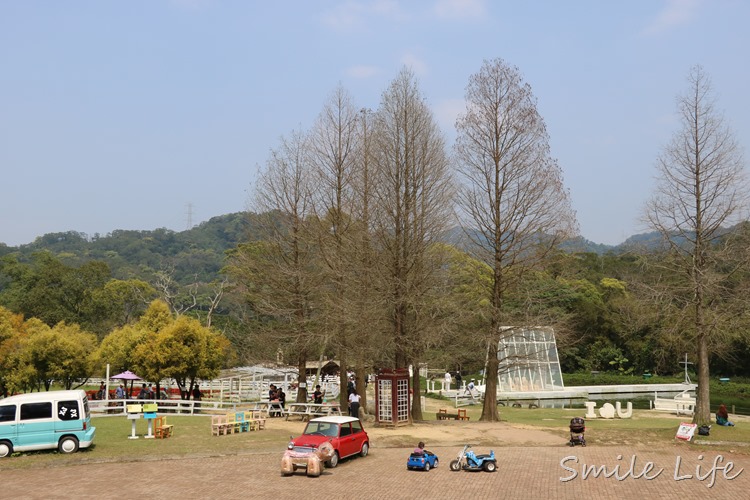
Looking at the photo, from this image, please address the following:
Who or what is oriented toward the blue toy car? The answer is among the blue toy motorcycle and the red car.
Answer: the blue toy motorcycle

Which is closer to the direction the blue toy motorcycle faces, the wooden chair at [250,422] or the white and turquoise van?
the white and turquoise van

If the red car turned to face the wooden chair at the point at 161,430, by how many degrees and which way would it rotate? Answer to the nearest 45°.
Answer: approximately 90° to its right

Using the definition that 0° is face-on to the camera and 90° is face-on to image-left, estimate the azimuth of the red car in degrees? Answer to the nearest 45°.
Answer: approximately 45°

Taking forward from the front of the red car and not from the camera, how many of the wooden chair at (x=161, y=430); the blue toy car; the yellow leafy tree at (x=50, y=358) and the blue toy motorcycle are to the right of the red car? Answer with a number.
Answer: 2

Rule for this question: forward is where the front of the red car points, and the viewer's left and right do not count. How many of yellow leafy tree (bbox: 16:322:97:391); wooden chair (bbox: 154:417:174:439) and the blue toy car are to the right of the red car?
2

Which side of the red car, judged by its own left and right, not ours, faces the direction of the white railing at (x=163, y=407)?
right

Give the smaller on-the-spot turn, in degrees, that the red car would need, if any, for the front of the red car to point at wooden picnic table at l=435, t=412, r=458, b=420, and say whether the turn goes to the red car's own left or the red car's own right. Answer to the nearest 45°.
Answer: approximately 135° to the red car's own right

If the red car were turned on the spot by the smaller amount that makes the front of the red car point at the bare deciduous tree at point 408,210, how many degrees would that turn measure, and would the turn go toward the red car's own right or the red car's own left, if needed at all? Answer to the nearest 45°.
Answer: approximately 135° to the red car's own right

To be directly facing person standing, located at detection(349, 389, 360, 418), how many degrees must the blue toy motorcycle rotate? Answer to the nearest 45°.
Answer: approximately 45° to its right

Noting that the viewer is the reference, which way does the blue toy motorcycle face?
facing to the left of the viewer
